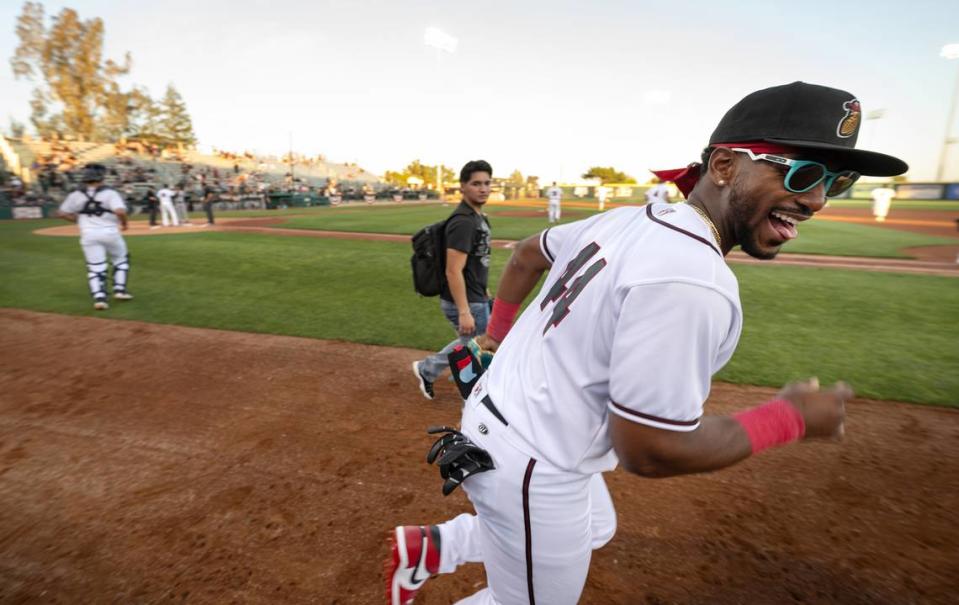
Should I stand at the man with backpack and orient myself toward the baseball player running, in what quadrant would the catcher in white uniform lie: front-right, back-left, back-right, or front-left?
back-right

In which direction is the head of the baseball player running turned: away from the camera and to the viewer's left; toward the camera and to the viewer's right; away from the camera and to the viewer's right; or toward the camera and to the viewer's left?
toward the camera and to the viewer's right

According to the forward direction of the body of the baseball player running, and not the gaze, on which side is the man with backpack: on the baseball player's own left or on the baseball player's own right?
on the baseball player's own left
